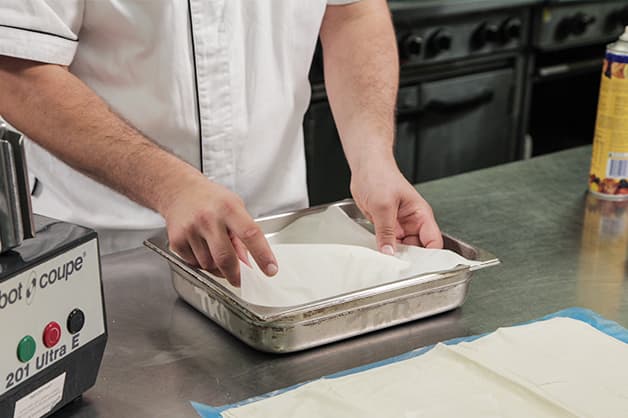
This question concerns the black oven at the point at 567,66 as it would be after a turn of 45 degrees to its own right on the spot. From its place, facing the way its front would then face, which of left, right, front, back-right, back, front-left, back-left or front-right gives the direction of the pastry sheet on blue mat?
front

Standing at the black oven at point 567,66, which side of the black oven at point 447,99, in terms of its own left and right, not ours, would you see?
left

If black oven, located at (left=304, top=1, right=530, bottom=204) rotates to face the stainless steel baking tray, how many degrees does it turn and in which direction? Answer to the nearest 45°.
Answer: approximately 45° to its right

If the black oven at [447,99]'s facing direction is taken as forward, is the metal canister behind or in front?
in front

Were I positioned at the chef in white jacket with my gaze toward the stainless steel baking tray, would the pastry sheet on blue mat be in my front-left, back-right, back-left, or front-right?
front-left

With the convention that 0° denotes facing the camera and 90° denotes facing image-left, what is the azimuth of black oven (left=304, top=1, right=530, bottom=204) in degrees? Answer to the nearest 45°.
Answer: approximately 315°

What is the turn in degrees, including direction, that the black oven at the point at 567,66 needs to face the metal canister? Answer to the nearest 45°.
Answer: approximately 45° to its right

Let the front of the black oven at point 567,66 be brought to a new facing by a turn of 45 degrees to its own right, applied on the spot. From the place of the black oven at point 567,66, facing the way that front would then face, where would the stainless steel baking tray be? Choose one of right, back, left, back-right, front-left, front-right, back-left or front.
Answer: front

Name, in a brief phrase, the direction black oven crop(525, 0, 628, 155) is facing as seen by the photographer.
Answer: facing the viewer and to the right of the viewer

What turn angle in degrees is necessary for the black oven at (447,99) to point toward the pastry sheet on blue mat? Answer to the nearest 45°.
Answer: approximately 45° to its right

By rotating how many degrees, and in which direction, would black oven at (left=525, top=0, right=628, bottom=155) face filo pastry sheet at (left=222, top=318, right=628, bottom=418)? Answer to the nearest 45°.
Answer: approximately 45° to its right

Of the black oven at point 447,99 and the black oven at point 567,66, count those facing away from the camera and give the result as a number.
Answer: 0
